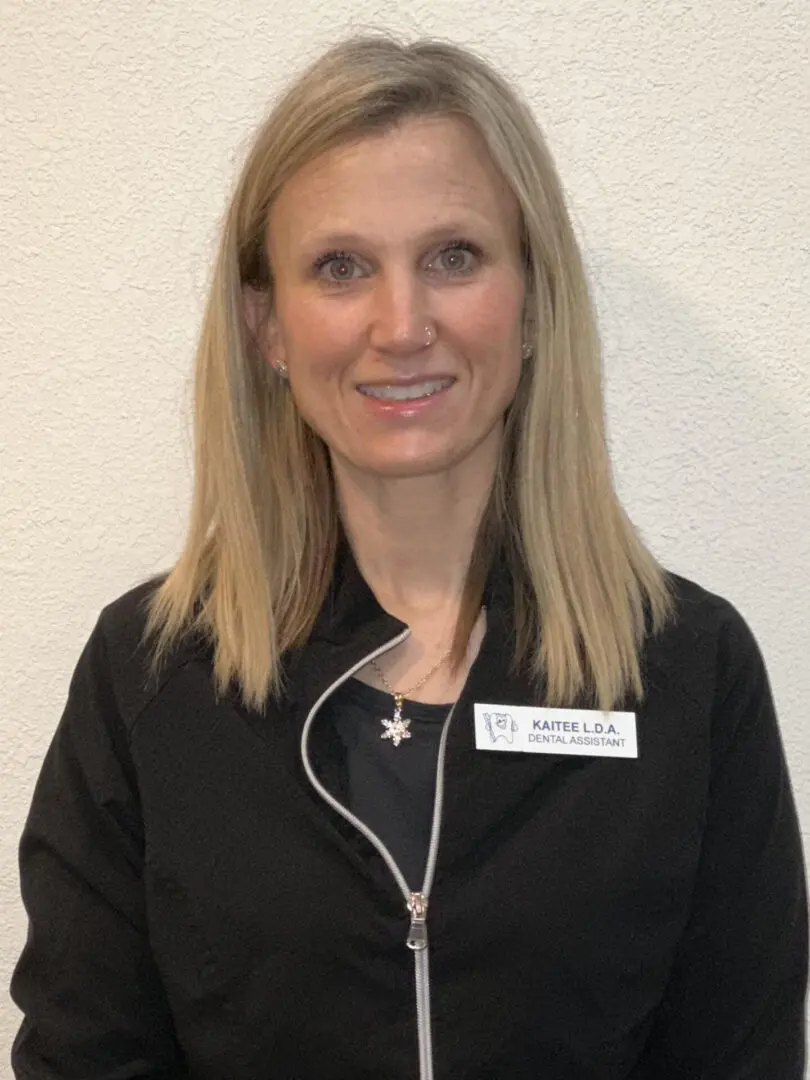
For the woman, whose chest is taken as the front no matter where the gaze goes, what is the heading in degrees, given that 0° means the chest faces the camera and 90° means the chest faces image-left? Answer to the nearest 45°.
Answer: approximately 0°
